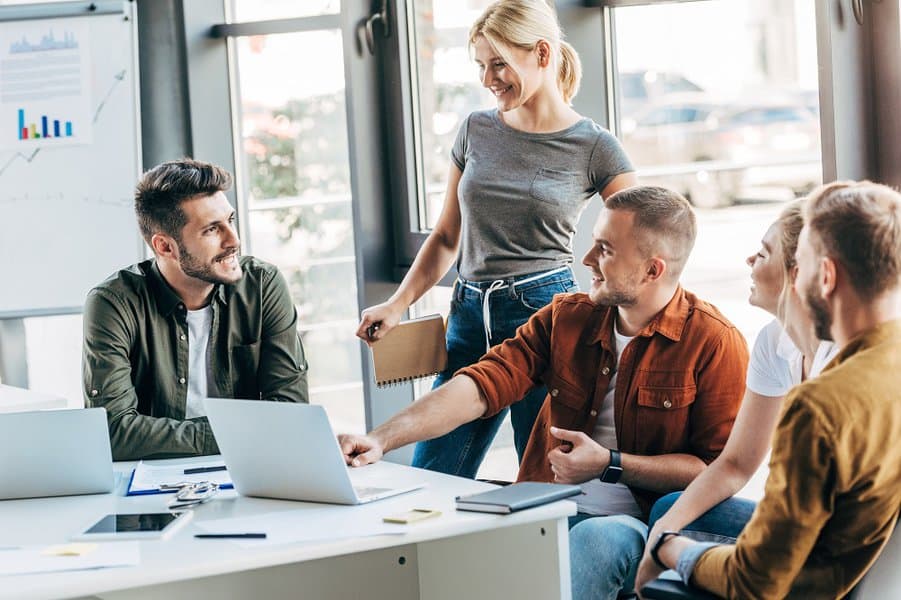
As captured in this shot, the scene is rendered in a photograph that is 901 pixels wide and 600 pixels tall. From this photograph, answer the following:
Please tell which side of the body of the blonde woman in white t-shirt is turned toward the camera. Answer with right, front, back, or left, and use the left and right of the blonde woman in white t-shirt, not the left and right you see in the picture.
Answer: left

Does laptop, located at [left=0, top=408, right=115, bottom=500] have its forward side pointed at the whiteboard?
yes

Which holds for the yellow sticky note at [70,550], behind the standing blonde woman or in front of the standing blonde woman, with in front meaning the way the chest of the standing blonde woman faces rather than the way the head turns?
in front

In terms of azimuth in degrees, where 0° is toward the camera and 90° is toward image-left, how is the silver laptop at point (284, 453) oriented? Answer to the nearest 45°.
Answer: approximately 225°

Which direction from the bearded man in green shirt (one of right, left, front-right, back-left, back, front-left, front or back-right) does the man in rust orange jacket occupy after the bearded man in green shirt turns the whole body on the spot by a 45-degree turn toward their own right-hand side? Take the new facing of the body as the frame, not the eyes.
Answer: left

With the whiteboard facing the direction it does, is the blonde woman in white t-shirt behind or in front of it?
in front

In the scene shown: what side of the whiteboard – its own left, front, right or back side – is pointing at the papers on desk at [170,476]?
front

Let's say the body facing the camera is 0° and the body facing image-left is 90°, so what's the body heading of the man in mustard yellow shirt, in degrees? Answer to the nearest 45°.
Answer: approximately 135°

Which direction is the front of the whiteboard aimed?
toward the camera

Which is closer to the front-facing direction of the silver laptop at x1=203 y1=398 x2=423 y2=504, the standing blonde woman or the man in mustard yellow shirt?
the standing blonde woman

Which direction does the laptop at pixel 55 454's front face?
away from the camera

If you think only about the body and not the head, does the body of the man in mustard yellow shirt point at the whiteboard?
yes

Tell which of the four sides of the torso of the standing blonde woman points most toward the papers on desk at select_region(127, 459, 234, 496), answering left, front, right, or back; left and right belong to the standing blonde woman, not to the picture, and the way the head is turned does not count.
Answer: front
